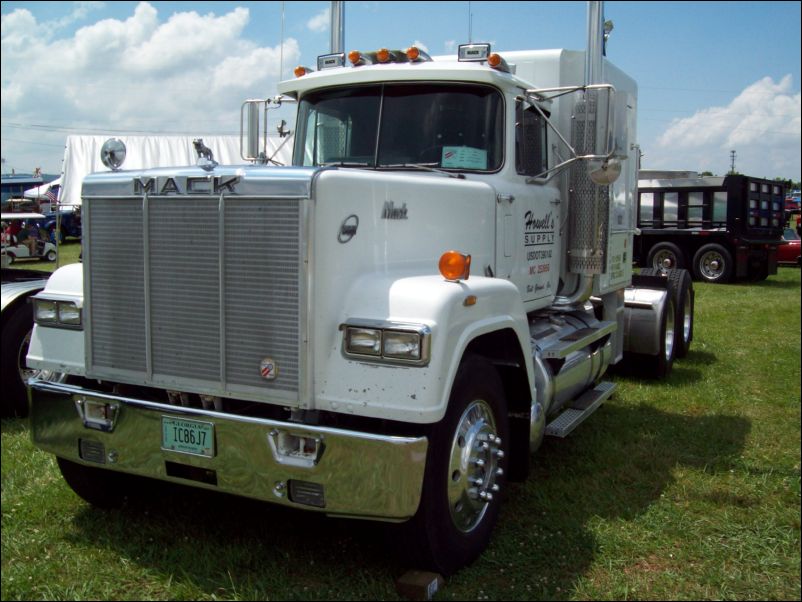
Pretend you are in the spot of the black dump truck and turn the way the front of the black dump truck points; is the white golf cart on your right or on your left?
on your left

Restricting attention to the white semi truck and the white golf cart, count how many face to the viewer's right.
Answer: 1

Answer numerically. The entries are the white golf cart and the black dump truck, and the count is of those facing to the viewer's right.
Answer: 1

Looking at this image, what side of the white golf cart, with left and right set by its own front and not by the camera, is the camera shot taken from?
right

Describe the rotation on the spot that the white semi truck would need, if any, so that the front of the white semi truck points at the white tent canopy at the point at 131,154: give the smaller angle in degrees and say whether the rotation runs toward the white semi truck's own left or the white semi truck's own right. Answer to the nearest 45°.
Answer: approximately 135° to the white semi truck's own right

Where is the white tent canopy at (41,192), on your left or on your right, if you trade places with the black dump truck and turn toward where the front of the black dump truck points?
on your left

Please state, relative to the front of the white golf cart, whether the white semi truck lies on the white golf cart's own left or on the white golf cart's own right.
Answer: on the white golf cart's own right

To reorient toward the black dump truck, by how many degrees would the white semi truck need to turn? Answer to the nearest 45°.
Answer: approximately 180°

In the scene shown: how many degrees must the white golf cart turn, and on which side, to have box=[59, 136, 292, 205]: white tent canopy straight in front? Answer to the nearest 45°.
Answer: approximately 90° to its left

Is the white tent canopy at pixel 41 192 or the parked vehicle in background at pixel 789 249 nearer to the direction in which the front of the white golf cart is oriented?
the parked vehicle in background

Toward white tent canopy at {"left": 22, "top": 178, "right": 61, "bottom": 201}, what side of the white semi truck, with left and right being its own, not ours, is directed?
right
